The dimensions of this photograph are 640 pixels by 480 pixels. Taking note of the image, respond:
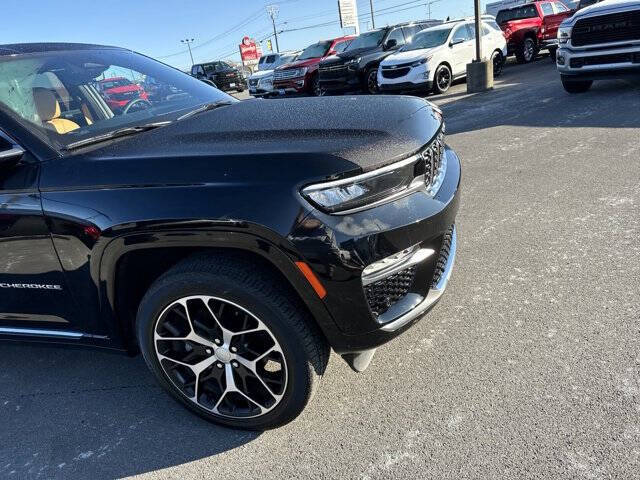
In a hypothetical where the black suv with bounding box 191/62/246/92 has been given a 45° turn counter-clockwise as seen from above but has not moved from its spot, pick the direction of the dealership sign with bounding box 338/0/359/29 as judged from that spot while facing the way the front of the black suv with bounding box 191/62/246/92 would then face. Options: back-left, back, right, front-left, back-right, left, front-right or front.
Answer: front-left

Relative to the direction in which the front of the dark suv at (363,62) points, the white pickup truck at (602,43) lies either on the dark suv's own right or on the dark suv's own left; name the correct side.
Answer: on the dark suv's own left

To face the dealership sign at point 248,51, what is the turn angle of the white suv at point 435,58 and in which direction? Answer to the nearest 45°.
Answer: approximately 90° to its right

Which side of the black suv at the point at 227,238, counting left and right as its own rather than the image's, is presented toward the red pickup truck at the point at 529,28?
left

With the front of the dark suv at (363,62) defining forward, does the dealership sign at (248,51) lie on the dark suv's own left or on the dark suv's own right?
on the dark suv's own right

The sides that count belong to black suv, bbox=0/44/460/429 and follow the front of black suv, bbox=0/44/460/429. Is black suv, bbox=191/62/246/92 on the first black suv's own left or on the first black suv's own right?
on the first black suv's own left

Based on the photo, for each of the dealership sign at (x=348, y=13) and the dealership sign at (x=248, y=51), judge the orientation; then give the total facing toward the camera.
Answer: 2

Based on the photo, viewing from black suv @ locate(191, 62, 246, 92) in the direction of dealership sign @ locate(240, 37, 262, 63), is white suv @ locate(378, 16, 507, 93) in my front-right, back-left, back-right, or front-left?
back-right

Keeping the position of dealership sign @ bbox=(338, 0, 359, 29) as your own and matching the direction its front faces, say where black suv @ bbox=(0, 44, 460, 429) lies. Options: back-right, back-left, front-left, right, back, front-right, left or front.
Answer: front

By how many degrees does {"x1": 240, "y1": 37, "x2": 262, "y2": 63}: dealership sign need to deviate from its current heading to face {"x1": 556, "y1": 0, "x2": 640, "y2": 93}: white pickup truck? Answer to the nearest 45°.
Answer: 0° — it already faces it

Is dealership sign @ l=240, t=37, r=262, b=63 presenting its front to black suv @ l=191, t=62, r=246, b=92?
yes

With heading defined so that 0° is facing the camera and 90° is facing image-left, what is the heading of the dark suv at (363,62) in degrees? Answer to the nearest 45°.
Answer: approximately 45°

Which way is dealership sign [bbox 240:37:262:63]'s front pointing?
toward the camera
